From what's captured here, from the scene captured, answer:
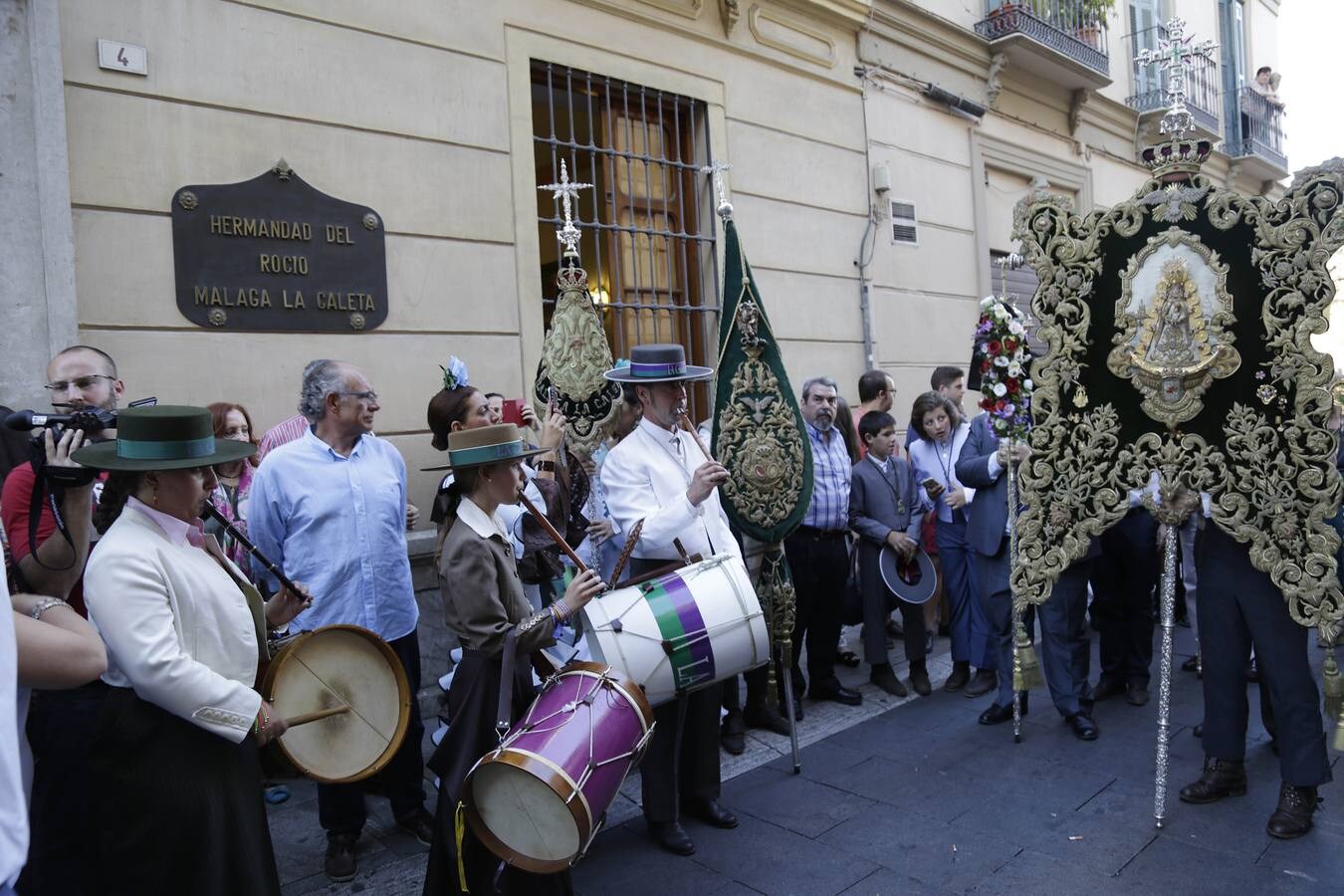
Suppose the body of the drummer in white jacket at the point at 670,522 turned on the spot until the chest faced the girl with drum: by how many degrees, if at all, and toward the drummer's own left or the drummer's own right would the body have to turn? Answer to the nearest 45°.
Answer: approximately 90° to the drummer's own right

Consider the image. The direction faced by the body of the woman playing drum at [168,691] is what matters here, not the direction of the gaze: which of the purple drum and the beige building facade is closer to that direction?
the purple drum

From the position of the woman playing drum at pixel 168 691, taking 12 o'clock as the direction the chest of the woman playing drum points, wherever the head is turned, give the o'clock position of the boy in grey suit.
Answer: The boy in grey suit is roughly at 11 o'clock from the woman playing drum.

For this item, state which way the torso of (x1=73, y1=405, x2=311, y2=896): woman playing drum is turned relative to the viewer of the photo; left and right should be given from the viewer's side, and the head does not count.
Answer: facing to the right of the viewer

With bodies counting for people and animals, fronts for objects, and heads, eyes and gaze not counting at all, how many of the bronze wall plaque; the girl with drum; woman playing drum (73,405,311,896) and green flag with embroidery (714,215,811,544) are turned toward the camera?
2

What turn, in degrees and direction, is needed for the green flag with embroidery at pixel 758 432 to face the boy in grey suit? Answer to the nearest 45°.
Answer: approximately 135° to its left

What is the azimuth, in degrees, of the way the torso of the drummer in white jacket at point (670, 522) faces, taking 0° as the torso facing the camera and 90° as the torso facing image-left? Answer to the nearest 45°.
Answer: approximately 315°

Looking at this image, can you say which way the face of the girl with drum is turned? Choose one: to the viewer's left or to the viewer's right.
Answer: to the viewer's right

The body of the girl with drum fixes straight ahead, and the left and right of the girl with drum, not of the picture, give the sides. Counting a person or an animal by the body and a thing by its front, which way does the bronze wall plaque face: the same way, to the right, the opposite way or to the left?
to the right

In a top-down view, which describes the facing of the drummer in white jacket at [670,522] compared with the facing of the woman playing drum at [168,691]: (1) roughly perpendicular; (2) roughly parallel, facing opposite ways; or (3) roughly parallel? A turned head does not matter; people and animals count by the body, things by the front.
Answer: roughly perpendicular

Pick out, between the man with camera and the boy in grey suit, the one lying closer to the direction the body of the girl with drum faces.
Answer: the boy in grey suit

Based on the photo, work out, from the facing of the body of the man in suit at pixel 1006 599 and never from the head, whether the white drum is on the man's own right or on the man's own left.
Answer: on the man's own right
